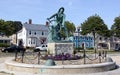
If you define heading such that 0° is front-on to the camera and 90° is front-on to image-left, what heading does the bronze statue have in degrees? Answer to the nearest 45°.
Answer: approximately 45°
